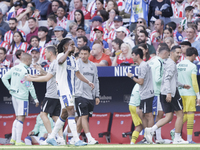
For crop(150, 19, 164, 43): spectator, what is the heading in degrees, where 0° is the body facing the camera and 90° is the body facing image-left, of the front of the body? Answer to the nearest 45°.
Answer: approximately 45°

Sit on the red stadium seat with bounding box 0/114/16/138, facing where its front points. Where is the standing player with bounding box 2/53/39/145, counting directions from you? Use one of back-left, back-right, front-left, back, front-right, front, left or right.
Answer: front

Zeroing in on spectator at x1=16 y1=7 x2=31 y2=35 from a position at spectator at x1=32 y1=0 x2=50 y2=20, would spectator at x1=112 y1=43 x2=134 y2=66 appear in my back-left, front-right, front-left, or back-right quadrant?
front-left

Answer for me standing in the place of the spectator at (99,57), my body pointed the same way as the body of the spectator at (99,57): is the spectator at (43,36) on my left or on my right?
on my right

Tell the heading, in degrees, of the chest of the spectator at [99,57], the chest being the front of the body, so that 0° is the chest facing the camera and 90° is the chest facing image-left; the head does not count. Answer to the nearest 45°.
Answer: approximately 45°

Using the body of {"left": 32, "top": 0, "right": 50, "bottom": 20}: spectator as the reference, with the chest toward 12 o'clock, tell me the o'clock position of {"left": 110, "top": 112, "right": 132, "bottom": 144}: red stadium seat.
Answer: The red stadium seat is roughly at 11 o'clock from the spectator.

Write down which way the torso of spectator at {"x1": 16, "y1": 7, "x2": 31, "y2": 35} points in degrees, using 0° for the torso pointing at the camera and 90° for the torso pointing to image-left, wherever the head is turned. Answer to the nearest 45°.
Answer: approximately 315°

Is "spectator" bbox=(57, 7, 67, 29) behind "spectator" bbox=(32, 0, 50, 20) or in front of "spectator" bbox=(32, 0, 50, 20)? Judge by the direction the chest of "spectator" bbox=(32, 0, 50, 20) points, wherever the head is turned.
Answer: in front

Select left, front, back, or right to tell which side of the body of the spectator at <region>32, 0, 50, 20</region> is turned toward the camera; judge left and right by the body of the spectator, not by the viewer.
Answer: front

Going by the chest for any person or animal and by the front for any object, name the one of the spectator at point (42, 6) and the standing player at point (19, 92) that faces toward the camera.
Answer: the spectator

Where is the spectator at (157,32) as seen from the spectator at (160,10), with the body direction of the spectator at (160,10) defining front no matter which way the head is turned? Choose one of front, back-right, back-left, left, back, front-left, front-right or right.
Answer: front

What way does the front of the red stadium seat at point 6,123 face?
toward the camera

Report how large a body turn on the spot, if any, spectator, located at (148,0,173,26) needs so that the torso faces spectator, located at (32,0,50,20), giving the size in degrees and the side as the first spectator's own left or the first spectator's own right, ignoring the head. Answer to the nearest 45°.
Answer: approximately 90° to the first spectator's own right

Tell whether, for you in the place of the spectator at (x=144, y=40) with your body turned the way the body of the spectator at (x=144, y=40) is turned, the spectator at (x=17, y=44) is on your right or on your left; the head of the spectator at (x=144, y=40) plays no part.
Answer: on your right

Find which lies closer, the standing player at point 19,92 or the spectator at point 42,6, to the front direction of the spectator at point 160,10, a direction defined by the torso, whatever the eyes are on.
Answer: the standing player
